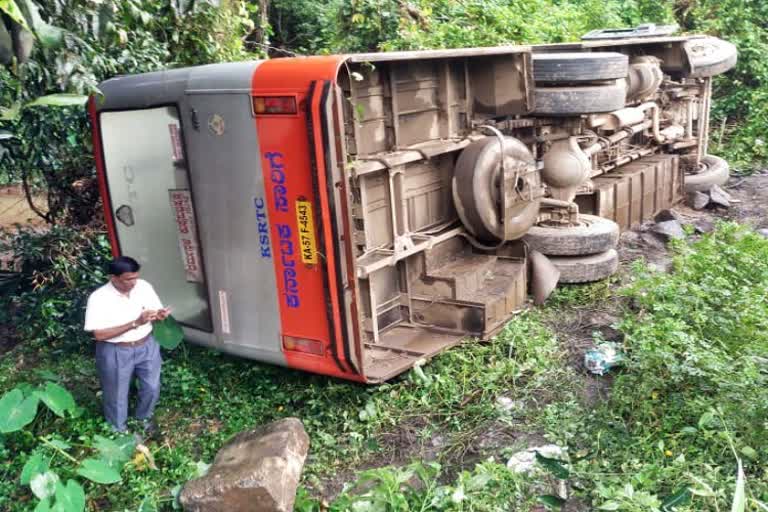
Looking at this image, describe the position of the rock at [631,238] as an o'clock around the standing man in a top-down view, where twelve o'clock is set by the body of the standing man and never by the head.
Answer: The rock is roughly at 10 o'clock from the standing man.

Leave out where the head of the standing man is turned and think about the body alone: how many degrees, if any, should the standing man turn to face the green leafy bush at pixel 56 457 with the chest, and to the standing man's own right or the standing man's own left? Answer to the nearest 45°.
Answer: approximately 90° to the standing man's own right

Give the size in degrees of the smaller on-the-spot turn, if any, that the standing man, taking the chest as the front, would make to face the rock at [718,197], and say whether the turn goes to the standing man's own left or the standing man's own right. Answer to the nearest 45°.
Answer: approximately 45° to the standing man's own left

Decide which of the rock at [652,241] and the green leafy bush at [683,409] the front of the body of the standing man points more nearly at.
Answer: the green leafy bush

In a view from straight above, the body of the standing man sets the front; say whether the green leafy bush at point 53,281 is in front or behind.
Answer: behind

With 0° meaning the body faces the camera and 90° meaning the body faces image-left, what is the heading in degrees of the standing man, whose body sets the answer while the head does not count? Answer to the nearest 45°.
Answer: approximately 315°

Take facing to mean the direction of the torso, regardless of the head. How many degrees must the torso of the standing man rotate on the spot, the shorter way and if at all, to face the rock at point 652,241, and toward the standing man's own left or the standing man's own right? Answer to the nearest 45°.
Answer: approximately 45° to the standing man's own left

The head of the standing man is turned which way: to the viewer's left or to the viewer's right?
to the viewer's right

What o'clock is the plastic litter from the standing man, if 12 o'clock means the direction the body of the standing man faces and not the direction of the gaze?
The plastic litter is roughly at 11 o'clock from the standing man.

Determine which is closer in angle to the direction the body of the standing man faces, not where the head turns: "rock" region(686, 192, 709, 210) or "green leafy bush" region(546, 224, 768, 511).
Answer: the green leafy bush

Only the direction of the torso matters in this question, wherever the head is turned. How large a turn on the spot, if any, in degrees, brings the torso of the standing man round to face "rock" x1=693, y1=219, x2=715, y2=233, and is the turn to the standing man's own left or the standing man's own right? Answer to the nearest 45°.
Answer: approximately 45° to the standing man's own left

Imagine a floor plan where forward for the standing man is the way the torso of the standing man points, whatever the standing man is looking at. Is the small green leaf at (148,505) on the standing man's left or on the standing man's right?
on the standing man's right
